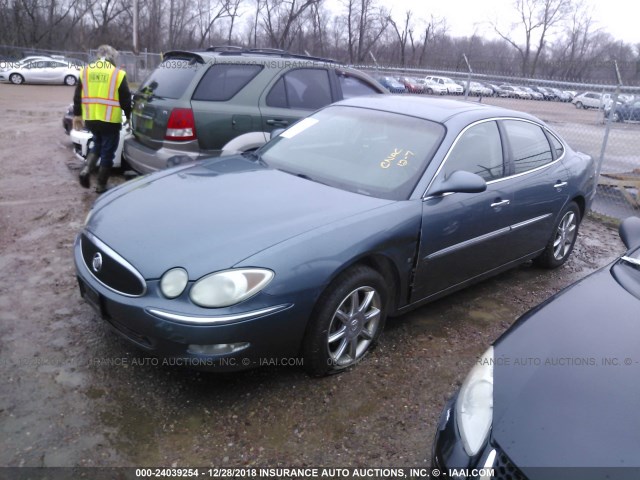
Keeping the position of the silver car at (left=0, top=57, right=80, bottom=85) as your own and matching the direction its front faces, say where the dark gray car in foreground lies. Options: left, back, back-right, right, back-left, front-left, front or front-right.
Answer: left

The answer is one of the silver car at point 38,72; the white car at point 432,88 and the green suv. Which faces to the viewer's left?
the silver car

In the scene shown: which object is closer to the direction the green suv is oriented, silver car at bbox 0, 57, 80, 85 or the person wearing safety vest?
the silver car

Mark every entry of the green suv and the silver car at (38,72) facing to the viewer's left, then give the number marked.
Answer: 1

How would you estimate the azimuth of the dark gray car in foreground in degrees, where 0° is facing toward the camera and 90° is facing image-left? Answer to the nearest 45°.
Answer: approximately 45°

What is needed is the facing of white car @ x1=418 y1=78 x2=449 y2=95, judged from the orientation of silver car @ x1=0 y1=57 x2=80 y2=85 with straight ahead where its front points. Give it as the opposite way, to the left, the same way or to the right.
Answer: to the left

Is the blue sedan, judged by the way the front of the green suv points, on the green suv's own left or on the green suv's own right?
on the green suv's own right

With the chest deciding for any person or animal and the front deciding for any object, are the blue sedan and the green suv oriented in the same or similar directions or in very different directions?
very different directions

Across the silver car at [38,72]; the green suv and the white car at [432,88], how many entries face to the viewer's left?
1

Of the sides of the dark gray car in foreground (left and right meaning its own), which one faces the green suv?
right

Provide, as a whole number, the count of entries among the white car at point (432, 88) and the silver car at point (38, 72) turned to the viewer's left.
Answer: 1

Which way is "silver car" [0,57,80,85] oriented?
to the viewer's left

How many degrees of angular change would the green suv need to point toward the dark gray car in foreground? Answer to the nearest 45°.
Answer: approximately 135° to its right
